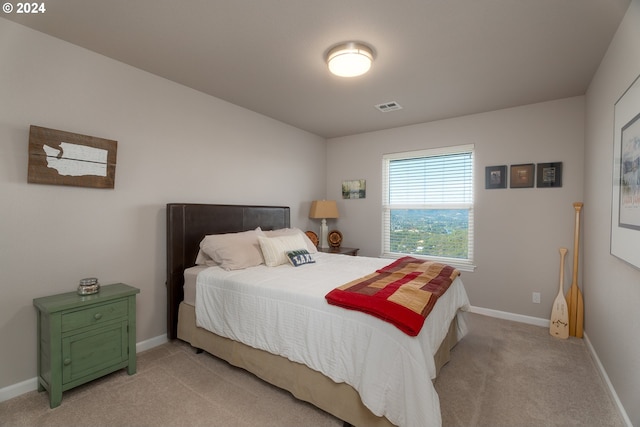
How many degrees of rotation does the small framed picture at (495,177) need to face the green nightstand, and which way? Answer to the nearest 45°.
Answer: approximately 45° to its right

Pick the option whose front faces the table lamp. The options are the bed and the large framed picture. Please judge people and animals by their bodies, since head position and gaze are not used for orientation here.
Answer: the large framed picture

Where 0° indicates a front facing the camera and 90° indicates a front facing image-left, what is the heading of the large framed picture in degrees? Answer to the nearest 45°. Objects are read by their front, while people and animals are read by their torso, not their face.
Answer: approximately 90°

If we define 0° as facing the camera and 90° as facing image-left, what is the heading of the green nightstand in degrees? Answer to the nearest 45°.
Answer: approximately 315°

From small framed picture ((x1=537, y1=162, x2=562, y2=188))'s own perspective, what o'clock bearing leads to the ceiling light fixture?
The ceiling light fixture is roughly at 1 o'clock from the small framed picture.

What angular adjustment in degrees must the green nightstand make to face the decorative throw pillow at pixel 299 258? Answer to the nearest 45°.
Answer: approximately 45° to its left

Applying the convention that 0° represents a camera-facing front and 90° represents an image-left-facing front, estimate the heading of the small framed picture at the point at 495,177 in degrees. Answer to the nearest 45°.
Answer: approximately 0°

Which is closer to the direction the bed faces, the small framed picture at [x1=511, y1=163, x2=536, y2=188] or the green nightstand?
the small framed picture

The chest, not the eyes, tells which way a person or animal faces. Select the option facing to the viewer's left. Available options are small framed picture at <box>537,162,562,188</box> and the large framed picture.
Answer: the large framed picture

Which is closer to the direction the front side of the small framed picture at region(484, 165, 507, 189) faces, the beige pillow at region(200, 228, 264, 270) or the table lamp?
the beige pillow

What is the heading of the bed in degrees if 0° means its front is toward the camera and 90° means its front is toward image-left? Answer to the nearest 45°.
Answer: approximately 315°
